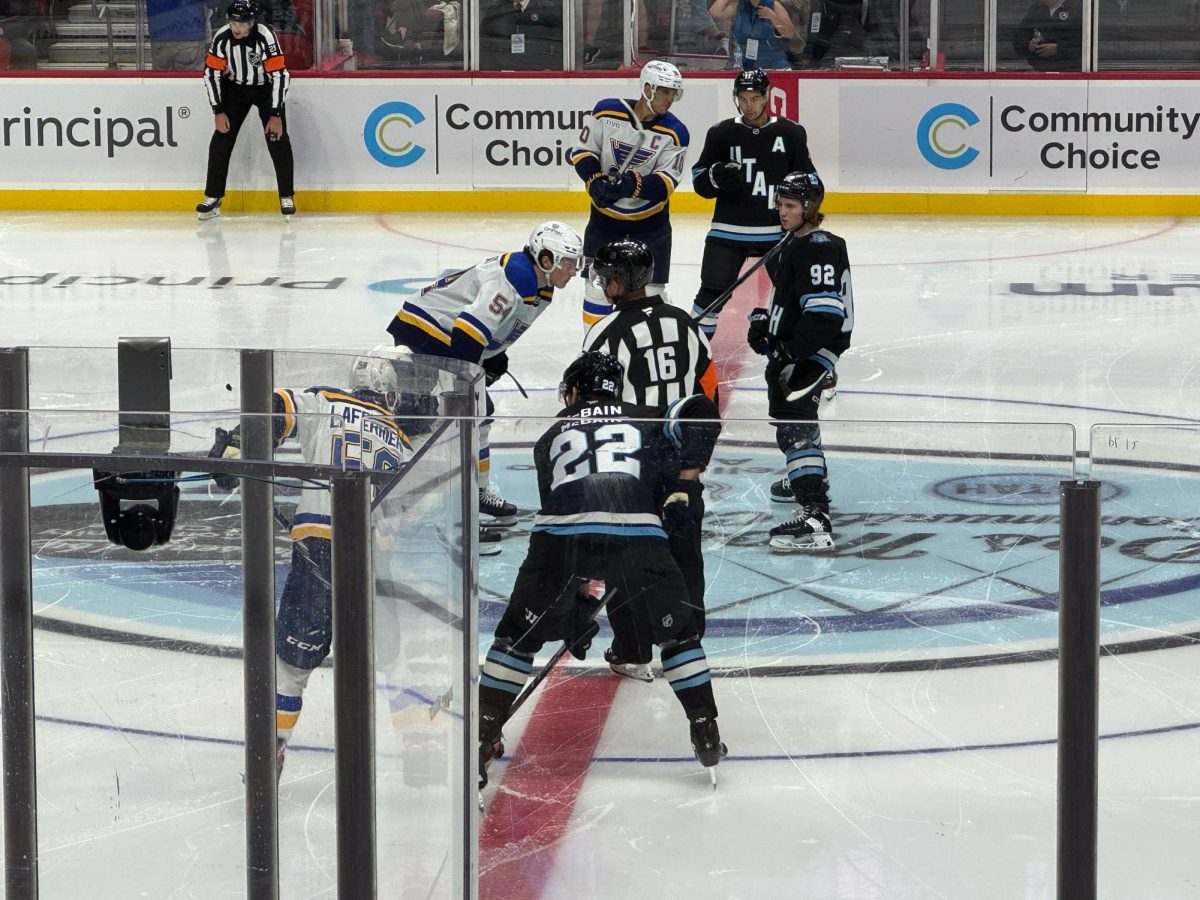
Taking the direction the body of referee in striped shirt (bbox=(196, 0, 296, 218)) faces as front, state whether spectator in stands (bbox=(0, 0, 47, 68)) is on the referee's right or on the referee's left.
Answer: on the referee's right

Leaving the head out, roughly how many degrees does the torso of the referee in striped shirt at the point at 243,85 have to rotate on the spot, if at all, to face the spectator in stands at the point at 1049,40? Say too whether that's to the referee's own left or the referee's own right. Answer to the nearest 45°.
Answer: approximately 90° to the referee's own left

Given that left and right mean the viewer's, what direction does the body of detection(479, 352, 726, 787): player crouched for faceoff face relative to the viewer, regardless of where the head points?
facing away from the viewer

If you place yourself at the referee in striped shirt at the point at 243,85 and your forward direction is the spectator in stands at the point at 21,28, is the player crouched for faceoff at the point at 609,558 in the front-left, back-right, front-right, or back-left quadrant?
back-left

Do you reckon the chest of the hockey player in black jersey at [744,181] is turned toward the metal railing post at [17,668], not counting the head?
yes

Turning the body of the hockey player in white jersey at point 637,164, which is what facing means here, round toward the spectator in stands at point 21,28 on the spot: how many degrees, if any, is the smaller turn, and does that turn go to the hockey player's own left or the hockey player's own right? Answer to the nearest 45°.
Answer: approximately 135° to the hockey player's own right

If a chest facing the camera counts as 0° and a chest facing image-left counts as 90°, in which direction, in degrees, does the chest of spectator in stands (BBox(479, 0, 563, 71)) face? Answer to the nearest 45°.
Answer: approximately 0°

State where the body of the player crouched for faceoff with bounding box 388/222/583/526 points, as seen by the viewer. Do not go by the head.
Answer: to the viewer's right

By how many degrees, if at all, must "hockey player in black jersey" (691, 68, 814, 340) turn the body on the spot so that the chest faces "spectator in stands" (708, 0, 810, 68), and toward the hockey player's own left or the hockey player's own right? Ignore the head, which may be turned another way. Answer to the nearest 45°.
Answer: approximately 180°

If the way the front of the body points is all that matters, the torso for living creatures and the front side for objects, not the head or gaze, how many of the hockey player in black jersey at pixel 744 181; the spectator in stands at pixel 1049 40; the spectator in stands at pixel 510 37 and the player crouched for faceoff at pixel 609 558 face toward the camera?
3

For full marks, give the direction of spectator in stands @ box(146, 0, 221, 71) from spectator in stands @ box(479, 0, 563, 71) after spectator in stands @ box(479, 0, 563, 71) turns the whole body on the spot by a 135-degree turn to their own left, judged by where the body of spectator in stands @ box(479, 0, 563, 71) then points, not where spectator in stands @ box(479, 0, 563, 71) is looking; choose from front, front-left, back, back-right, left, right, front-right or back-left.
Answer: back-left
